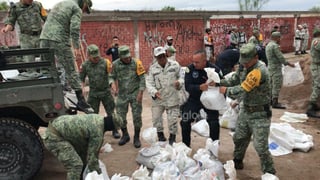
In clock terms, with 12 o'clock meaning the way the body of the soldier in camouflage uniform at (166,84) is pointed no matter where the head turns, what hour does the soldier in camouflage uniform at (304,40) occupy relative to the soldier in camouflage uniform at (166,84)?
the soldier in camouflage uniform at (304,40) is roughly at 7 o'clock from the soldier in camouflage uniform at (166,84).

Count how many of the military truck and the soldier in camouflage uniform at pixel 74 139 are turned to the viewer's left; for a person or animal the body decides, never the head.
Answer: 1

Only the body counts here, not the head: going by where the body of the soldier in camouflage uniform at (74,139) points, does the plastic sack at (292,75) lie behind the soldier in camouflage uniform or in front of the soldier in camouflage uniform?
in front

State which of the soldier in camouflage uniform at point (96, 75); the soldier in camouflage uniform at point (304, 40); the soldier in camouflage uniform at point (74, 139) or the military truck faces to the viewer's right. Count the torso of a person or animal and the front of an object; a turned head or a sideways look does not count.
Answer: the soldier in camouflage uniform at point (74, 139)

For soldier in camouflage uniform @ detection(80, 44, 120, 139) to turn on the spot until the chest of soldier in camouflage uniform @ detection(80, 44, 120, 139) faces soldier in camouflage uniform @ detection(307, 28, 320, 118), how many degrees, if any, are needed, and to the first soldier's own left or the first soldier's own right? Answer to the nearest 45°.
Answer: approximately 90° to the first soldier's own left

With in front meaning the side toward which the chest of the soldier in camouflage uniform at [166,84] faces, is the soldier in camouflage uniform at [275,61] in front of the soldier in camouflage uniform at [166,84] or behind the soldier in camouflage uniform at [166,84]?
behind

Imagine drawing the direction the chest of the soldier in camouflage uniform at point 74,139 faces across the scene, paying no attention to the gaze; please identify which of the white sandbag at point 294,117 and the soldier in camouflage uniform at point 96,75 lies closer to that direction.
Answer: the white sandbag

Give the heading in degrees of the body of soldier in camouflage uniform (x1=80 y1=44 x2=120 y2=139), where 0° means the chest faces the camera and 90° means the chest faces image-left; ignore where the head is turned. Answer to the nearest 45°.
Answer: approximately 0°

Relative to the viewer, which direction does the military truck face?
to the viewer's left

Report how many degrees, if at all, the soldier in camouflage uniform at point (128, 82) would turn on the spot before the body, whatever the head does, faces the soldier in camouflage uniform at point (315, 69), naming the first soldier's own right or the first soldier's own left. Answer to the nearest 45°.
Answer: approximately 135° to the first soldier's own left
